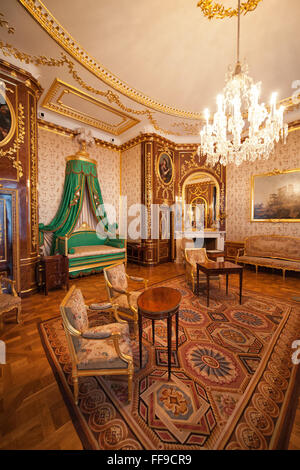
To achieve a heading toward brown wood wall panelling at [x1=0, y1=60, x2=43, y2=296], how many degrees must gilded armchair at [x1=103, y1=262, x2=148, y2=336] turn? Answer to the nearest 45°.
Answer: approximately 180°

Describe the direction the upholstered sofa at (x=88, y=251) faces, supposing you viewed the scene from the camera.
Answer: facing the viewer and to the right of the viewer

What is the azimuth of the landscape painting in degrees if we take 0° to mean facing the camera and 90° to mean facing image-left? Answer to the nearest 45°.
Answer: approximately 45°

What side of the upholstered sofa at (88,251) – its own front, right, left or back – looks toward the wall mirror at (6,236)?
right

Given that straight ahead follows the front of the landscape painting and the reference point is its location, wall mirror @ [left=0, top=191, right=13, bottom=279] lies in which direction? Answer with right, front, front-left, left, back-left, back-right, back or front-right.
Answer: front

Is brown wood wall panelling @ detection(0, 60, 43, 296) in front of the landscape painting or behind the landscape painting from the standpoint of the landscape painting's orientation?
in front

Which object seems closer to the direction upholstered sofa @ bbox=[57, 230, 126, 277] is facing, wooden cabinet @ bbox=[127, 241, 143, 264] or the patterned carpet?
the patterned carpet

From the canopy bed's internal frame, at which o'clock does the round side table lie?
The round side table is roughly at 1 o'clock from the canopy bed.

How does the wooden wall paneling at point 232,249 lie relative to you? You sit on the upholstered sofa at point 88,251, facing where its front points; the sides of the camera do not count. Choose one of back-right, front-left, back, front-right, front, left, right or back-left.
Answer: front-left

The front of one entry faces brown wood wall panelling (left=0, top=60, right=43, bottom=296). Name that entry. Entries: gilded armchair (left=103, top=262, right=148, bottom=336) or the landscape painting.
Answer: the landscape painting

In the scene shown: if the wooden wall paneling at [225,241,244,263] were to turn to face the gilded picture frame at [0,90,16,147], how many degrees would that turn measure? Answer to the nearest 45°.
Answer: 0° — it already faces it

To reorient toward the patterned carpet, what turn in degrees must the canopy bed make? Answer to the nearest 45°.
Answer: approximately 45° to its right
